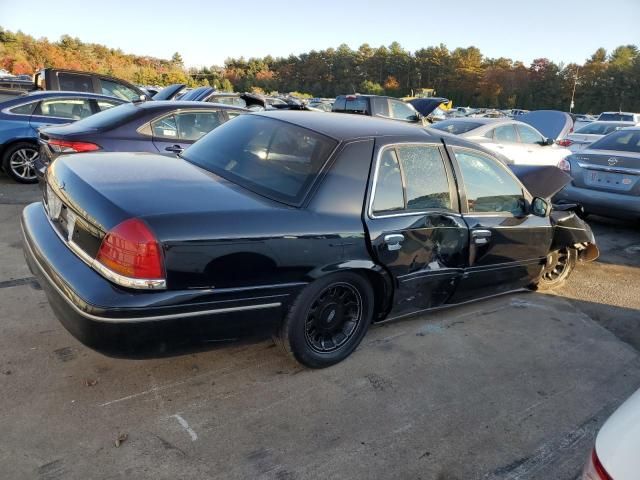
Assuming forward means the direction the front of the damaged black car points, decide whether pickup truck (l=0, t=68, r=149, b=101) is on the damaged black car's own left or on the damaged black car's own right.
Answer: on the damaged black car's own left

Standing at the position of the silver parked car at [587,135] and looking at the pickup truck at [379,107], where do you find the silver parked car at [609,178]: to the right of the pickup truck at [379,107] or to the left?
left

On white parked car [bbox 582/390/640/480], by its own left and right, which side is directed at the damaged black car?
left

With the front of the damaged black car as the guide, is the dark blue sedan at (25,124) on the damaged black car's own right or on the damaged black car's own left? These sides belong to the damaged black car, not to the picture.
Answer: on the damaged black car's own left

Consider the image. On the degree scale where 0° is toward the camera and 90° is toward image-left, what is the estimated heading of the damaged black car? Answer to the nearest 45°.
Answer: approximately 225°

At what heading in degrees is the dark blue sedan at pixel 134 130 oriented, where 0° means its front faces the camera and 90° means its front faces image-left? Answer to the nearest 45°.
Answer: approximately 225°

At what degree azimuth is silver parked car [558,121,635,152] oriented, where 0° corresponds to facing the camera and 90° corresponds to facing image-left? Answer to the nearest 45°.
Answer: approximately 225°

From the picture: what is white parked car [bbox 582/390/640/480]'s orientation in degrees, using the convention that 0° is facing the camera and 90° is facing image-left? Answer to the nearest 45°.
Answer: approximately 225°

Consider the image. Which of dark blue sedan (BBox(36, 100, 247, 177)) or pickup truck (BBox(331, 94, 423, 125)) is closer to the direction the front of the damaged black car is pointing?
the pickup truck

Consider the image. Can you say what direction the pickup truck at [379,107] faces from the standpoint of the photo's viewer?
facing away from the viewer and to the right of the viewer
